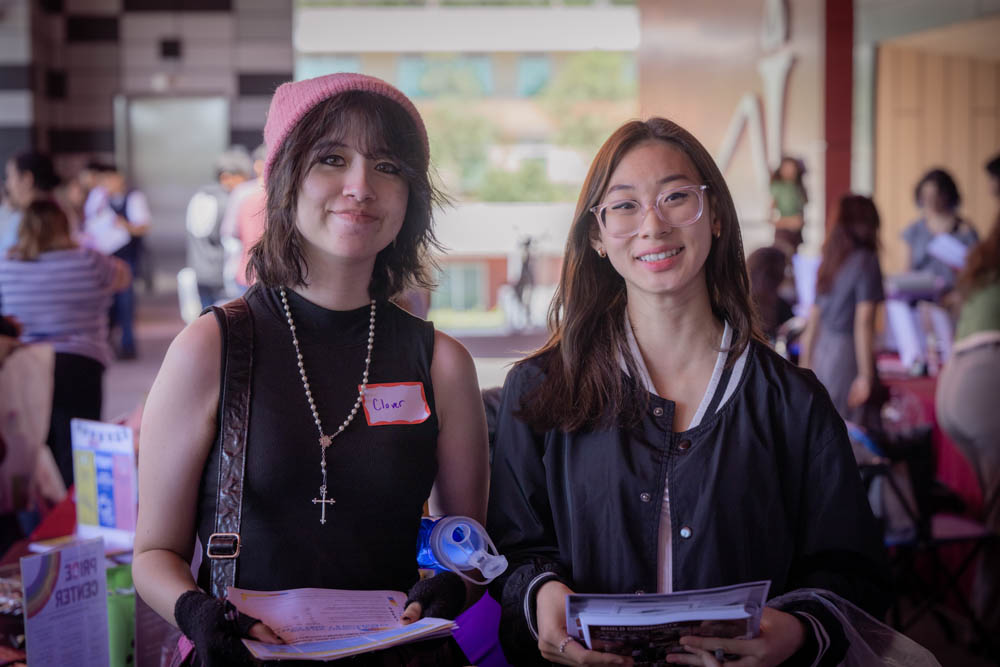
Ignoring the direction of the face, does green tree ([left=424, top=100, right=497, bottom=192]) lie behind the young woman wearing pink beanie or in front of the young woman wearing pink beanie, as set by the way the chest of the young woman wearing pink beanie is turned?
behind

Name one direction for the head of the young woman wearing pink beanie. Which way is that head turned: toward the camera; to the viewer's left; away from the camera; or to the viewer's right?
toward the camera

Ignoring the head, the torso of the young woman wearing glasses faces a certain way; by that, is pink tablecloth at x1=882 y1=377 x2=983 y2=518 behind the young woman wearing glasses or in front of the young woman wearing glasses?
behind

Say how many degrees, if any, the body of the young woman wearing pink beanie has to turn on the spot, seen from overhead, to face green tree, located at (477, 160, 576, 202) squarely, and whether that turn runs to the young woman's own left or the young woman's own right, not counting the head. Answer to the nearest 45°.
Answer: approximately 180°

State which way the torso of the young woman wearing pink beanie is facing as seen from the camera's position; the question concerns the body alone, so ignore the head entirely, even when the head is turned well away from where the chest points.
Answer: toward the camera

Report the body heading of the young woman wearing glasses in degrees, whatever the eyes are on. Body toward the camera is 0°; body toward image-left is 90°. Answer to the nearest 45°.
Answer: approximately 0°

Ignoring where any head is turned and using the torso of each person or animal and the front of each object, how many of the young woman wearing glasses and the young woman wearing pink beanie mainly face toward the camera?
2
